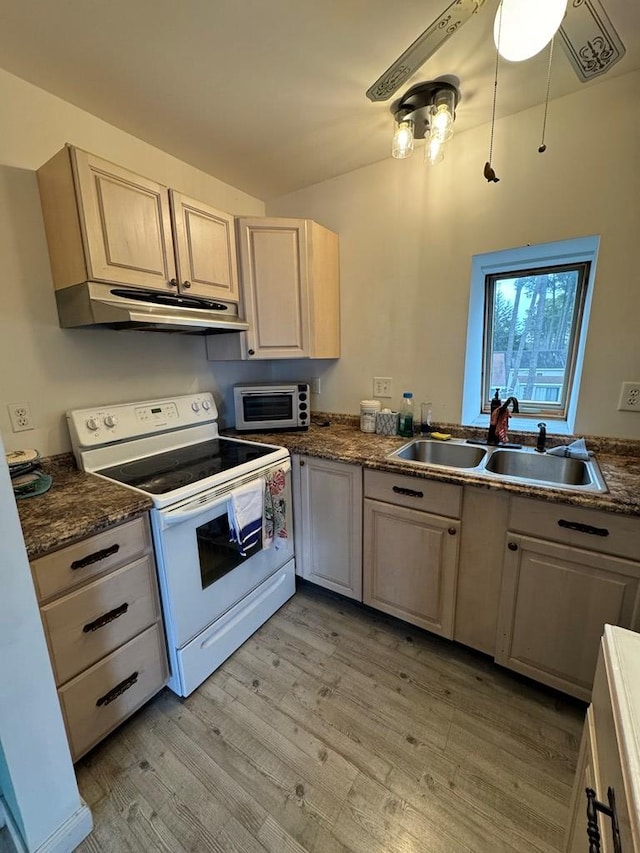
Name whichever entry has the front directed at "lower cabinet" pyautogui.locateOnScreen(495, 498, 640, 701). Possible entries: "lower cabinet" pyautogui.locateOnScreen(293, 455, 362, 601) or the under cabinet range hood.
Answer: the under cabinet range hood

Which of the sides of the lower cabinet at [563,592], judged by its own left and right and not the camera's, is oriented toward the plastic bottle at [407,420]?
right

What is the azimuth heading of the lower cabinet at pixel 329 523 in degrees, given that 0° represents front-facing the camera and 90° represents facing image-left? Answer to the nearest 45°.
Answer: approximately 45°

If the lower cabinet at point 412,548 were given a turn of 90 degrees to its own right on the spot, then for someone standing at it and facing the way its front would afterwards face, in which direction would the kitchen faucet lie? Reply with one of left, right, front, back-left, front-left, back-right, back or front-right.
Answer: right

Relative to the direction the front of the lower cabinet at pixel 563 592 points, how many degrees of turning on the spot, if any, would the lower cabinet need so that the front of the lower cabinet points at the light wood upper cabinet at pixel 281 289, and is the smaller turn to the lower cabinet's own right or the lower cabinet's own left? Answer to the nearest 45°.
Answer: approximately 45° to the lower cabinet's own right

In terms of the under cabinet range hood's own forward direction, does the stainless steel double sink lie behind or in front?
in front

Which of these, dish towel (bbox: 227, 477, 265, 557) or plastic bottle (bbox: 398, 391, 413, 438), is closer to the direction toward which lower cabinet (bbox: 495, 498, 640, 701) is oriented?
the dish towel

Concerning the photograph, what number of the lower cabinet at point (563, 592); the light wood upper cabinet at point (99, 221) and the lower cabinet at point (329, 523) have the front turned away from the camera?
0

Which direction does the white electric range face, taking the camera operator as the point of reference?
facing the viewer and to the right of the viewer

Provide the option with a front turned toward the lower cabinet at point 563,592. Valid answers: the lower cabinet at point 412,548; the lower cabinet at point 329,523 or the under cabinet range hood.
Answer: the under cabinet range hood

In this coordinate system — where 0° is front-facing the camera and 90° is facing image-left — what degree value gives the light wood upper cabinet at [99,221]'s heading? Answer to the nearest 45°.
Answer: approximately 315°
